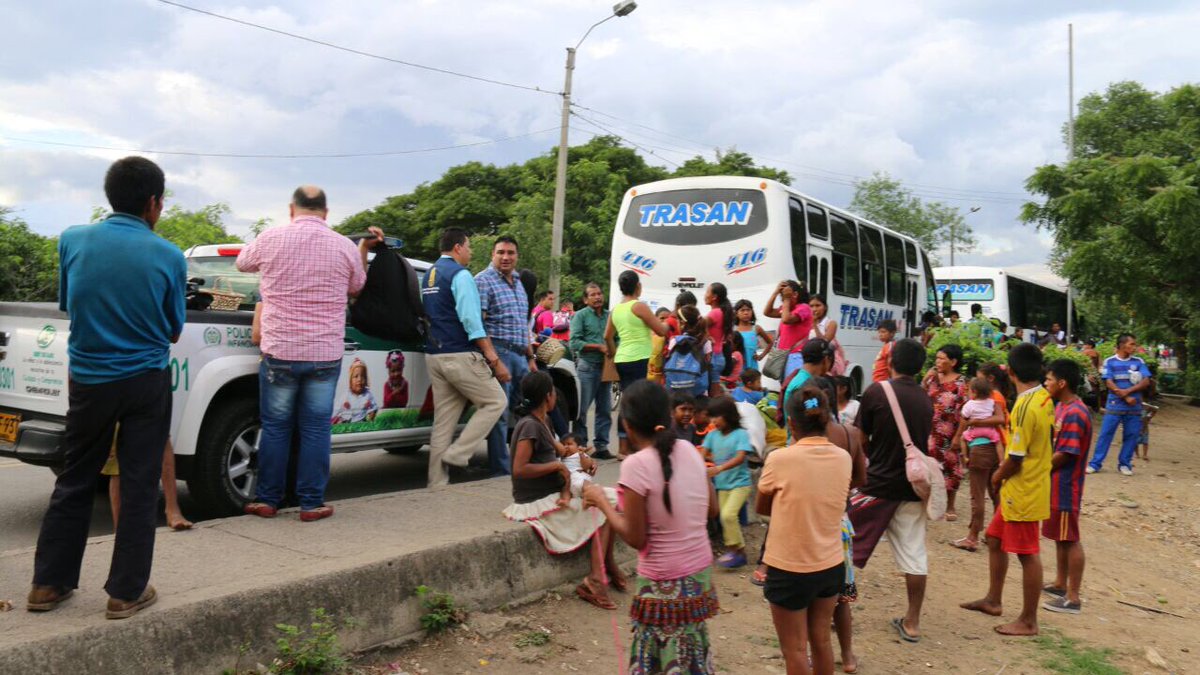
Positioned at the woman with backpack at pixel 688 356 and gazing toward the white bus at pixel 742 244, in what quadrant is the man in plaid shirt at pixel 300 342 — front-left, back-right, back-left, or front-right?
back-left

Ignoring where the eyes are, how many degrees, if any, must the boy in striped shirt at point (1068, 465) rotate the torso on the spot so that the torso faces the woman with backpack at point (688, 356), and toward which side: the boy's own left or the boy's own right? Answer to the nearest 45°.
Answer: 0° — they already face them

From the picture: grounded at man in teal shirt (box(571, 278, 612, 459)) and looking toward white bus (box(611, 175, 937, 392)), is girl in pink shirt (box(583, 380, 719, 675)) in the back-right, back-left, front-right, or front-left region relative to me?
back-right

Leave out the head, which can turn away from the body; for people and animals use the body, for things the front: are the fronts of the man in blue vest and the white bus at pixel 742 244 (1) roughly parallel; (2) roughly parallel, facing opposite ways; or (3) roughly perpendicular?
roughly parallel

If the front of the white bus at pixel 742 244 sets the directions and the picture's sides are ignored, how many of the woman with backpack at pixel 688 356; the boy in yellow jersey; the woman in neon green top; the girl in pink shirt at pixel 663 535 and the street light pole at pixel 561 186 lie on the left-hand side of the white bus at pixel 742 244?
1

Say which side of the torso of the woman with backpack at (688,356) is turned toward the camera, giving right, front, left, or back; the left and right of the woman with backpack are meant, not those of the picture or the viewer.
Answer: back

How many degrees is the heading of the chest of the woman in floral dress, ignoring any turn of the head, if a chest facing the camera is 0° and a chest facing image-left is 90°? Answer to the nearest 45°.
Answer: approximately 45°

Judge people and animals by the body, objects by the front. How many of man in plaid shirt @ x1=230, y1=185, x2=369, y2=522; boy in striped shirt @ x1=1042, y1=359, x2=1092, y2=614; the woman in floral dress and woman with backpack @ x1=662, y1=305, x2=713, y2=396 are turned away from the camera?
2

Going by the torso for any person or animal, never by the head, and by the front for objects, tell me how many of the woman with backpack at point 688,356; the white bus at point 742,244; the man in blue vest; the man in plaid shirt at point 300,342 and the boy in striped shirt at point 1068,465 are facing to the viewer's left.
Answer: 1

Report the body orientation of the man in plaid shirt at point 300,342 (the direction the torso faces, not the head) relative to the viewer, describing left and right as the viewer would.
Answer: facing away from the viewer

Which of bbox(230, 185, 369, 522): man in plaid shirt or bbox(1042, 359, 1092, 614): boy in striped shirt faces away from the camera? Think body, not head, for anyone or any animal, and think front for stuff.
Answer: the man in plaid shirt
